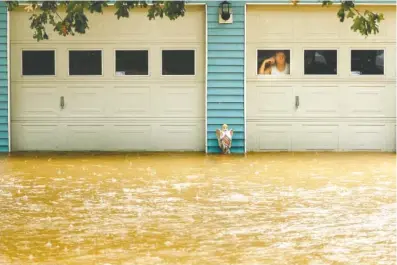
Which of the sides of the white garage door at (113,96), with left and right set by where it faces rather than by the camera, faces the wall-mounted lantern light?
left

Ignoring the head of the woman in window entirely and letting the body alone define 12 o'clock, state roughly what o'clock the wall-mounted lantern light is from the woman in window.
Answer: The wall-mounted lantern light is roughly at 2 o'clock from the woman in window.

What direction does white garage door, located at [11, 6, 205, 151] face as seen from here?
toward the camera

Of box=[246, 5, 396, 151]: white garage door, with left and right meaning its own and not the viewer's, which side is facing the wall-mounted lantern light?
right

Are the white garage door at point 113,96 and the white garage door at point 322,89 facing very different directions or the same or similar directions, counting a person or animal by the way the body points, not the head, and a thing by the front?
same or similar directions

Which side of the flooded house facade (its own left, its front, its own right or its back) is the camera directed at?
front

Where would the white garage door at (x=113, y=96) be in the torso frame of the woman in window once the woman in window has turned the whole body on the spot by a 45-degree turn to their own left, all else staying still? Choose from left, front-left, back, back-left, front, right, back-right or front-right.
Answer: back-right
